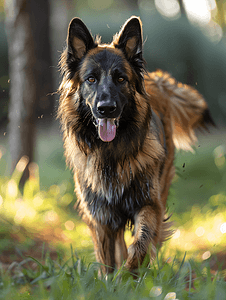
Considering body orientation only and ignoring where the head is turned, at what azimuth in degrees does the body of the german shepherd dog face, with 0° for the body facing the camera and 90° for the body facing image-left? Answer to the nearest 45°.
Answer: approximately 0°

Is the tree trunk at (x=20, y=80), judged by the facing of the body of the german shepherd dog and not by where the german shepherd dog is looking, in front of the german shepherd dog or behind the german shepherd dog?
behind
